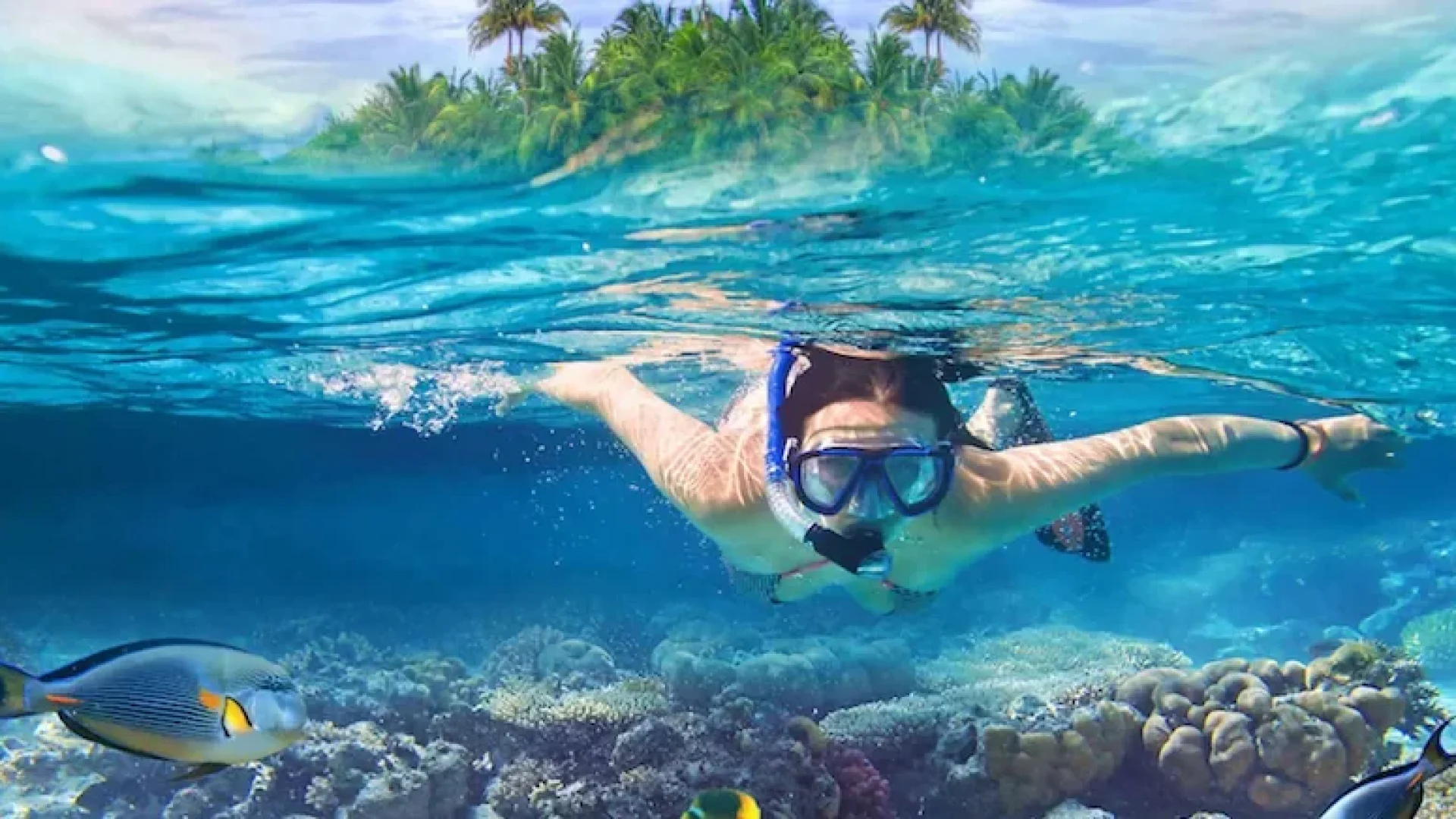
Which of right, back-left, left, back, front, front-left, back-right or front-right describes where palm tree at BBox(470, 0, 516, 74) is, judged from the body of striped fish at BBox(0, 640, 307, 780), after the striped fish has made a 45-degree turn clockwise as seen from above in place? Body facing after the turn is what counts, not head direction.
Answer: left

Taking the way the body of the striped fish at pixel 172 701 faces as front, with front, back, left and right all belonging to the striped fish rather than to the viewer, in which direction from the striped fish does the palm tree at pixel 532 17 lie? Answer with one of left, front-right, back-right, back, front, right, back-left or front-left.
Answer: front-left

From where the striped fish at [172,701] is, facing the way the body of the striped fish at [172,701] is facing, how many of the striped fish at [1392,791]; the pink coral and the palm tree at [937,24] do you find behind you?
0

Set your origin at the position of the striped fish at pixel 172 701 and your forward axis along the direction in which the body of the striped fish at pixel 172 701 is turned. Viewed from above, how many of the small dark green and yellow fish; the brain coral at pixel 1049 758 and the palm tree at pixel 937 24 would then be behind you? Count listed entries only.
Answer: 0

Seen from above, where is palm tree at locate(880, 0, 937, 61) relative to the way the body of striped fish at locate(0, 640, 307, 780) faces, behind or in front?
in front

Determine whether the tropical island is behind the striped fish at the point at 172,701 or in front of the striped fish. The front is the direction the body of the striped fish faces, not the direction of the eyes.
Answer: in front

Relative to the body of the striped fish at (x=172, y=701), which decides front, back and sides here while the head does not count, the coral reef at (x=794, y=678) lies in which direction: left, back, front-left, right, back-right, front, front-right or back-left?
front-left

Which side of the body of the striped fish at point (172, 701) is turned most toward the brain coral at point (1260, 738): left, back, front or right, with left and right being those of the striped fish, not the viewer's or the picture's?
front

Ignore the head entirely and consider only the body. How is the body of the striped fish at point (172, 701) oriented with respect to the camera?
to the viewer's right

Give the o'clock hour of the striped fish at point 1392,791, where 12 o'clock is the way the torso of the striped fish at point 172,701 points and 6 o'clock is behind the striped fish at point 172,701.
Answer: the striped fish at point 1392,791 is roughly at 1 o'clock from the striped fish at point 172,701.

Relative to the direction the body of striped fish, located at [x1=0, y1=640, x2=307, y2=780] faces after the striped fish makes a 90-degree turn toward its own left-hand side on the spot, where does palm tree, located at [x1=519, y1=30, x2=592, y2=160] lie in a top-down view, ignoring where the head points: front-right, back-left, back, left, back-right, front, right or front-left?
front-right

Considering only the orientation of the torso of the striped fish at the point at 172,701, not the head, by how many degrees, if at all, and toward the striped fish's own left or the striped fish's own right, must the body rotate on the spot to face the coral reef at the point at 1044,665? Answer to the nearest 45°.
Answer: approximately 45° to the striped fish's own left
